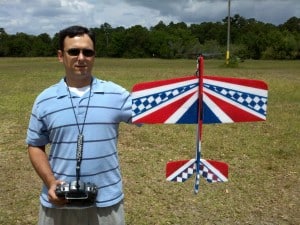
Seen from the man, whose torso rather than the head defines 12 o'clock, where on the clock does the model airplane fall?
The model airplane is roughly at 9 o'clock from the man.

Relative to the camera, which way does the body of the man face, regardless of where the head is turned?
toward the camera
